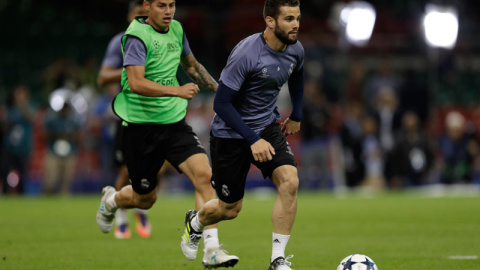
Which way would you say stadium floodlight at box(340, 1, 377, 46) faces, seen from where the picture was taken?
facing the viewer

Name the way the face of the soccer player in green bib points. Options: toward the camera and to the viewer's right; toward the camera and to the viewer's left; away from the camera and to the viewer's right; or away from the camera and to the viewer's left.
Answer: toward the camera and to the viewer's right

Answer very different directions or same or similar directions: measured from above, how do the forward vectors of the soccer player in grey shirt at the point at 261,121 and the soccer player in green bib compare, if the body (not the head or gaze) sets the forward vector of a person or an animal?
same or similar directions

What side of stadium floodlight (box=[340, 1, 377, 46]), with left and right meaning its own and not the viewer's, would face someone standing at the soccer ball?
front

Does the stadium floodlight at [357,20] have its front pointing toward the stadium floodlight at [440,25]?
no

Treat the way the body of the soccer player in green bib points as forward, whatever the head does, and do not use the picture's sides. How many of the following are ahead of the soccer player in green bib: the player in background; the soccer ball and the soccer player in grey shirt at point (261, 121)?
2

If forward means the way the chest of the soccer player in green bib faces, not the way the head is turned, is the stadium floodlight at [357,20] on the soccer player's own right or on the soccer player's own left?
on the soccer player's own left

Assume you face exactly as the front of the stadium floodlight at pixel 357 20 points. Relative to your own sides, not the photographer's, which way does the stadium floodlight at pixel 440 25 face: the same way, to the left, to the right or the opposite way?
the same way

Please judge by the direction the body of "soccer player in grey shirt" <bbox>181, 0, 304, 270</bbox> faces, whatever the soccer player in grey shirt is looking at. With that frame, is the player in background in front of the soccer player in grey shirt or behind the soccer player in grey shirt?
behind

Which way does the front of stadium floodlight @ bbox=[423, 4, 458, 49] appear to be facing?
toward the camera

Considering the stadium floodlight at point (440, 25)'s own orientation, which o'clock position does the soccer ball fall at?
The soccer ball is roughly at 12 o'clock from the stadium floodlight.

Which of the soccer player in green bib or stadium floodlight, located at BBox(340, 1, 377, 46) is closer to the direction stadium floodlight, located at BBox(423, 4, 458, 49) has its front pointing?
the soccer player in green bib

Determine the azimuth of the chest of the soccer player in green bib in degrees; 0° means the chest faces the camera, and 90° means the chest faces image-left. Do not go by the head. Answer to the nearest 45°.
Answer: approximately 315°

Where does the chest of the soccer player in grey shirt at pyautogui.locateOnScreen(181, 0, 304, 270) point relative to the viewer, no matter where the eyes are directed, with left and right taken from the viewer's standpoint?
facing the viewer and to the right of the viewer

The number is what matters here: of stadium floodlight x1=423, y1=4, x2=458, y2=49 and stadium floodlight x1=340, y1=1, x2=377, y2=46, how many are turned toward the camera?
2
